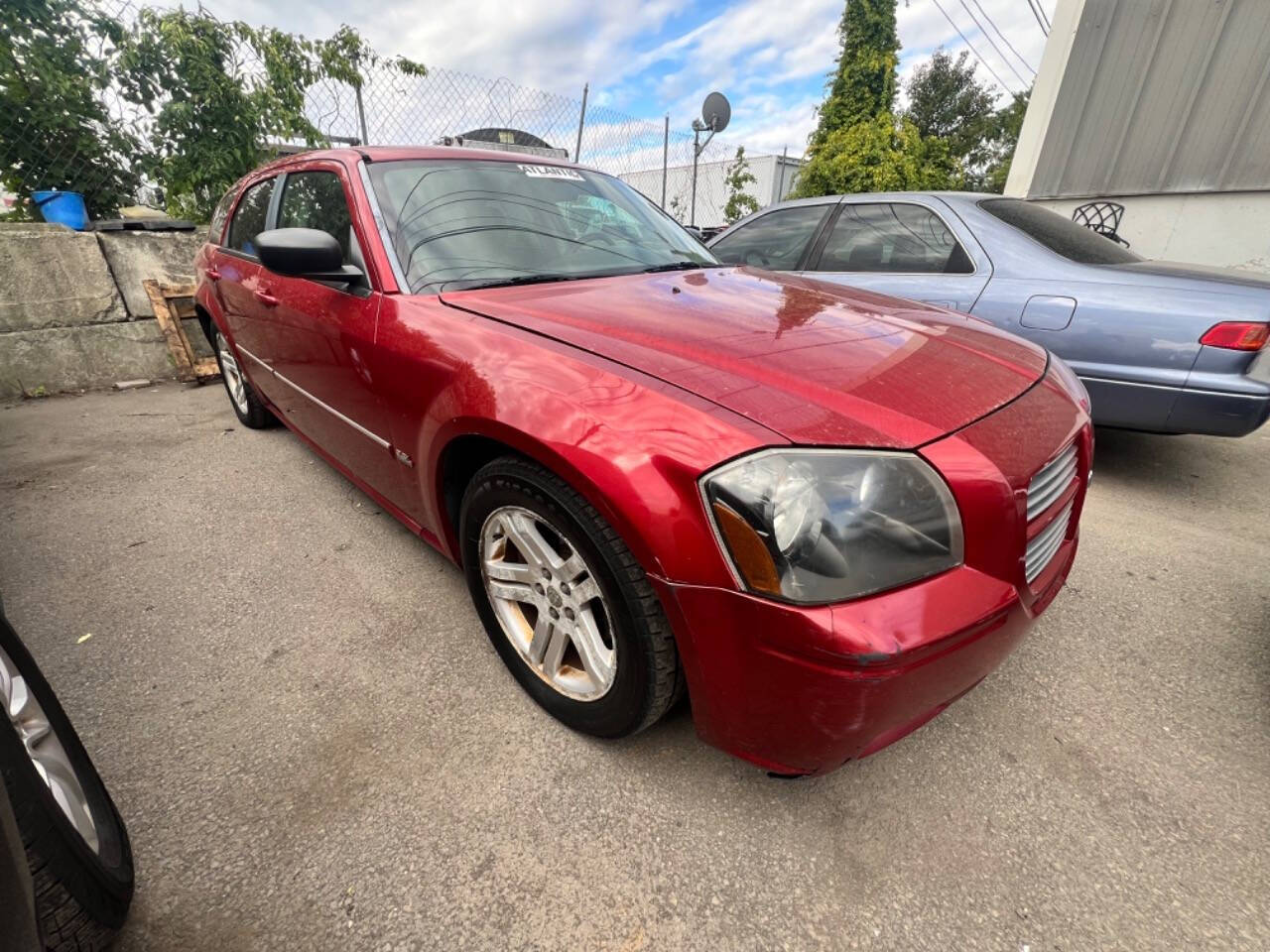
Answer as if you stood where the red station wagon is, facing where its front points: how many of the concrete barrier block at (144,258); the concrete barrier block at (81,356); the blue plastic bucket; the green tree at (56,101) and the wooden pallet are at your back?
5

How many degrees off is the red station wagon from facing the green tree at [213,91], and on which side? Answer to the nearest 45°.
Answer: approximately 180°

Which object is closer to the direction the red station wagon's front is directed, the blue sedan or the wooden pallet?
the blue sedan

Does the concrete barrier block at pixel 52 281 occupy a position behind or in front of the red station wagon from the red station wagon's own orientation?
behind

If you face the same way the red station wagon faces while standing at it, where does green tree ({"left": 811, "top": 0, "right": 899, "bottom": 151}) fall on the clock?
The green tree is roughly at 8 o'clock from the red station wagon.

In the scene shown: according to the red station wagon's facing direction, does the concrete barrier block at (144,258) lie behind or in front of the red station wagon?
behind

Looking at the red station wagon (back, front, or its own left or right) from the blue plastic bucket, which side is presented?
back

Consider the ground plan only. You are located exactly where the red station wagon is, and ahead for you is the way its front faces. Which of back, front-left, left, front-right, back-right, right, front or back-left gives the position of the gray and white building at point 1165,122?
left

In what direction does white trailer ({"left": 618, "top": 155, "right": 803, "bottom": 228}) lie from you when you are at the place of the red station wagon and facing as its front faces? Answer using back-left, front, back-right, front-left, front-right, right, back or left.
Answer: back-left

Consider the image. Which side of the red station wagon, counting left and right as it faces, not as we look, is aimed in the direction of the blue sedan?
left

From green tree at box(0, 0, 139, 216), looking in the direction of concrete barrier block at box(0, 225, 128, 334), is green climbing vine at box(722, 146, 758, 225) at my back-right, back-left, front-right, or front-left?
back-left

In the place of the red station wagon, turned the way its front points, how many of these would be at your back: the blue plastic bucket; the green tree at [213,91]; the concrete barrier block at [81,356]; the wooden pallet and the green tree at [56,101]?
5

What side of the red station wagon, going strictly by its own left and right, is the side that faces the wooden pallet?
back

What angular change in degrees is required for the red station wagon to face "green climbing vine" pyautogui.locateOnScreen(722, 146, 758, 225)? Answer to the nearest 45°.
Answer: approximately 135° to its left

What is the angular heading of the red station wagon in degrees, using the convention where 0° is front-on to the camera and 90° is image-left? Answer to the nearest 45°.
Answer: approximately 315°
